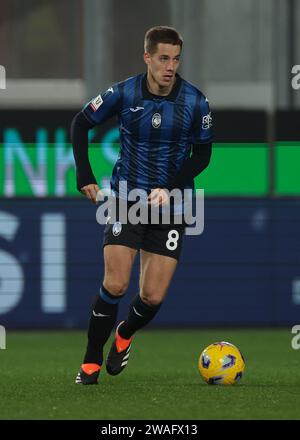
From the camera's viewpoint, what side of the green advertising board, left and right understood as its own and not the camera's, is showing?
front

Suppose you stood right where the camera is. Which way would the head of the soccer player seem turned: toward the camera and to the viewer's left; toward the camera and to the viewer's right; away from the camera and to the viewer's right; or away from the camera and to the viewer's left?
toward the camera and to the viewer's right

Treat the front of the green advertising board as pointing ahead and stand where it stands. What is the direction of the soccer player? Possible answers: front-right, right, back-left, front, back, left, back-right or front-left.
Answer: front

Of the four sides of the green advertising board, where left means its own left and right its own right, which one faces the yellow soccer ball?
front
